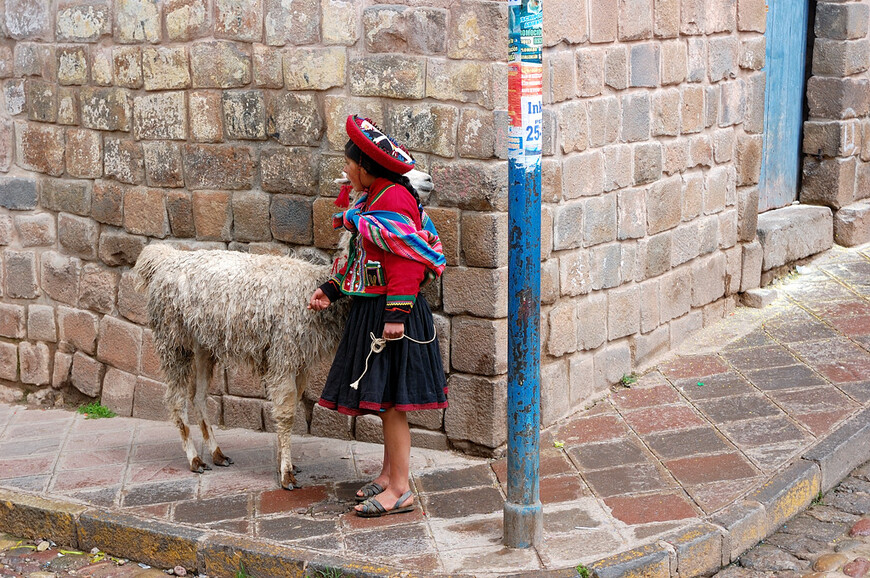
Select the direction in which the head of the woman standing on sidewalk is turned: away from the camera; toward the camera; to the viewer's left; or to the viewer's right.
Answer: to the viewer's left

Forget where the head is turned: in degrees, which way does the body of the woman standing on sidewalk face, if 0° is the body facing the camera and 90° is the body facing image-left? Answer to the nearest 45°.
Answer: approximately 90°

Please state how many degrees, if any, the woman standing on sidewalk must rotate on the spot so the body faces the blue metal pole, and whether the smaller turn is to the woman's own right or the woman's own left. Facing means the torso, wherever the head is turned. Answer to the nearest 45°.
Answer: approximately 135° to the woman's own left
